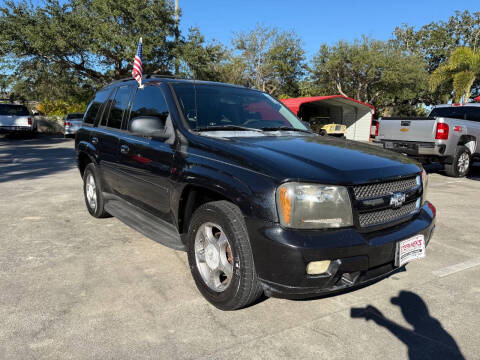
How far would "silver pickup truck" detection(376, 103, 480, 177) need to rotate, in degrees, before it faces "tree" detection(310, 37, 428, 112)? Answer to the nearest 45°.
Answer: approximately 45° to its left

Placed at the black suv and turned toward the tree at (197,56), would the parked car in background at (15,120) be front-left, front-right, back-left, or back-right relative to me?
front-left

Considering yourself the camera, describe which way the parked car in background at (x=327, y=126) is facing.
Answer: facing the viewer and to the right of the viewer

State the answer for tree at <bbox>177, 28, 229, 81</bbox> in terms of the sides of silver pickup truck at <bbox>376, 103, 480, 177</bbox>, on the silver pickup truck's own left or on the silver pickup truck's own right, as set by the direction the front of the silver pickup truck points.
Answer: on the silver pickup truck's own left

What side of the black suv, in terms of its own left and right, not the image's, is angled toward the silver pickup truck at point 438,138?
left

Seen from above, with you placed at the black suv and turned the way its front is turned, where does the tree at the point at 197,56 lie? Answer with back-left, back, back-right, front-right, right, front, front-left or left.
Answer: back-left

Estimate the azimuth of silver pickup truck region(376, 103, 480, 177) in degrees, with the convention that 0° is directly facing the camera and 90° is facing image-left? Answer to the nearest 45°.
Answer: approximately 225°

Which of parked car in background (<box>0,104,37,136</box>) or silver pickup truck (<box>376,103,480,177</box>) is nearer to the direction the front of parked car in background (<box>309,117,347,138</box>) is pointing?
the silver pickup truck

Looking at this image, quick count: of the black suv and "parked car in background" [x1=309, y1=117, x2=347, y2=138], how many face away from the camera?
0

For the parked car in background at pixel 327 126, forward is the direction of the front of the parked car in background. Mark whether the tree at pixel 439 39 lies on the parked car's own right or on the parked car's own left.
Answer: on the parked car's own left

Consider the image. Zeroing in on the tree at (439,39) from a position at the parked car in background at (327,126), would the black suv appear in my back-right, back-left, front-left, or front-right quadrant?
back-right
